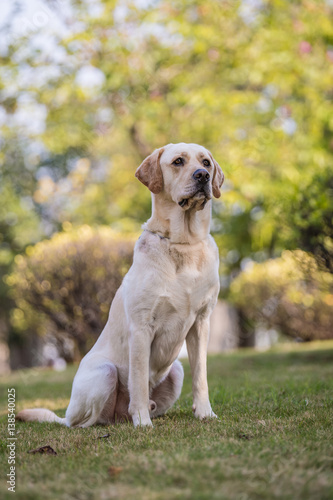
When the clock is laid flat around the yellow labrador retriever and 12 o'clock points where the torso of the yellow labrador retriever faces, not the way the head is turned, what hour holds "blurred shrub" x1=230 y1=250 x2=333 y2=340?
The blurred shrub is roughly at 8 o'clock from the yellow labrador retriever.

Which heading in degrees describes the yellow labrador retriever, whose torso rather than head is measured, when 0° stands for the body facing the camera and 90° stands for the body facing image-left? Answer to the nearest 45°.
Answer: approximately 315°

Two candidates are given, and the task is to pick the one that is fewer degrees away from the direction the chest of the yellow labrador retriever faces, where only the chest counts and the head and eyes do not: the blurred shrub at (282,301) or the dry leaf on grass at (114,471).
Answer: the dry leaf on grass

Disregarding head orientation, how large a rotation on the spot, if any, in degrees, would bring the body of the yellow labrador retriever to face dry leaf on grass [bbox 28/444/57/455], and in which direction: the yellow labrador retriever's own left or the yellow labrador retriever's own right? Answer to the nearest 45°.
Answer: approximately 90° to the yellow labrador retriever's own right

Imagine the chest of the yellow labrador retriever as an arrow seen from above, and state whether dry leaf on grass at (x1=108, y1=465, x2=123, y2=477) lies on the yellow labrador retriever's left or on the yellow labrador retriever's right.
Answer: on the yellow labrador retriever's right

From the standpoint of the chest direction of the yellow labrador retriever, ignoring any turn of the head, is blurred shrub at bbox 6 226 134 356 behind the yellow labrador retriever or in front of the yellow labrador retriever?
behind
